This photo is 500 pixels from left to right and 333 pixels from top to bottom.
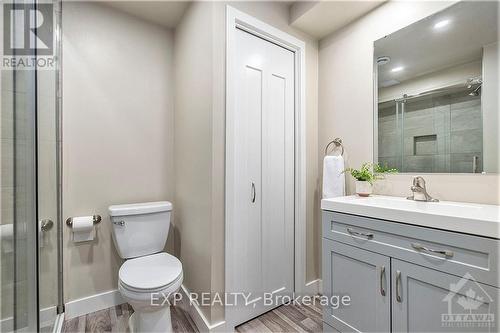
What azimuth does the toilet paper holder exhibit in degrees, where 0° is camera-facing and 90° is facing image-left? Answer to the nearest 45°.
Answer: approximately 0°

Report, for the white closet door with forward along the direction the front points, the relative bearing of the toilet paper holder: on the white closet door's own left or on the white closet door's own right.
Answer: on the white closet door's own right

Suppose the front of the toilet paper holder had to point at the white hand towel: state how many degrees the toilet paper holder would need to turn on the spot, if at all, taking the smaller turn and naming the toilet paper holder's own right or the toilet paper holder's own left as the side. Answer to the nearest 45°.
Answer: approximately 45° to the toilet paper holder's own left

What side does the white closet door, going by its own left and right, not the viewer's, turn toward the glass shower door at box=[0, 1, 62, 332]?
right

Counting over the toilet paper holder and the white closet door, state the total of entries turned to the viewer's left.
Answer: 0

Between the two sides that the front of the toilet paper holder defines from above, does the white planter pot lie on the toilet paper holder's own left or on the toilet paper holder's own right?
on the toilet paper holder's own left

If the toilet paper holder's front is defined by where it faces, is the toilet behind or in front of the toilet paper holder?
in front

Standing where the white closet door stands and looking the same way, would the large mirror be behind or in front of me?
in front

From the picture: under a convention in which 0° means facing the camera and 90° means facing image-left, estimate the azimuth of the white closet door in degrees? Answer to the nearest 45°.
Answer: approximately 315°

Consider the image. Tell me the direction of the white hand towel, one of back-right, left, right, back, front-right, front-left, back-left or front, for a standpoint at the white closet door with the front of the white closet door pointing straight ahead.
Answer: front-left
